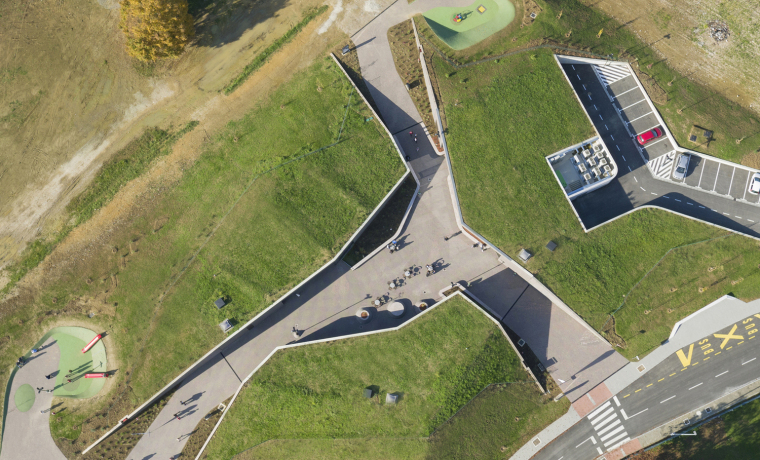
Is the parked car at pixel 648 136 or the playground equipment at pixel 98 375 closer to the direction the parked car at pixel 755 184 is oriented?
the parked car

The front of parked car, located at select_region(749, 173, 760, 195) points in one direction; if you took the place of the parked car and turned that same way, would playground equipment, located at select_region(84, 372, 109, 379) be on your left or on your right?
on your left

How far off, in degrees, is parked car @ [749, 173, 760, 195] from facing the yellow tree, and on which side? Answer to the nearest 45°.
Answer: approximately 90° to its left

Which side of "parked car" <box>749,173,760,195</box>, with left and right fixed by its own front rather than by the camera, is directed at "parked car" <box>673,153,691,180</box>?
left

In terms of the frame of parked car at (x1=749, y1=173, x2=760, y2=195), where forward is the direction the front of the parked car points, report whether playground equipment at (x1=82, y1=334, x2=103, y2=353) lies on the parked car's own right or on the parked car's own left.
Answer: on the parked car's own left

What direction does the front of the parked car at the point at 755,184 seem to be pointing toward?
away from the camera

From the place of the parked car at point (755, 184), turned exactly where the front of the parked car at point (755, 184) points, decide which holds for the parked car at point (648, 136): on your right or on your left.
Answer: on your left
